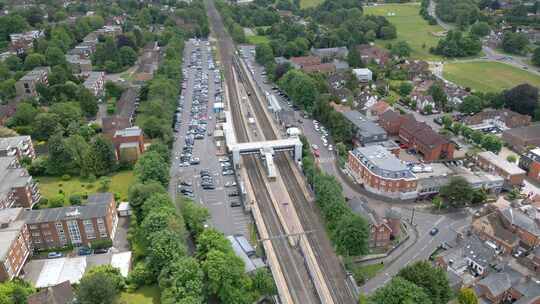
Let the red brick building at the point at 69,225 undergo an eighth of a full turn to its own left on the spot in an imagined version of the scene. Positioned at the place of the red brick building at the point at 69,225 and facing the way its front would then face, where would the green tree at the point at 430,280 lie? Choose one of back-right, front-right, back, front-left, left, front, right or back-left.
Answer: front

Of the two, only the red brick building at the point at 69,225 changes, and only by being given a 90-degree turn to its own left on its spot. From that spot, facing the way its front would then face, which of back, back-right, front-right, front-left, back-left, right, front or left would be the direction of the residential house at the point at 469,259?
front-right

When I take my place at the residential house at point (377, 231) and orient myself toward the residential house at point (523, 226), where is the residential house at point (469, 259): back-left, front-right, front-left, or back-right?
front-right

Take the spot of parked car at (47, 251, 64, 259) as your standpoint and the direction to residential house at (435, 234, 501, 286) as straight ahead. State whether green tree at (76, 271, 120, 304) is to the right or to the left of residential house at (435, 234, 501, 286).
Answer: right

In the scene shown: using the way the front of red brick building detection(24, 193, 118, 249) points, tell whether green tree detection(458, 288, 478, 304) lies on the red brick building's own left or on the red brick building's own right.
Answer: on the red brick building's own left

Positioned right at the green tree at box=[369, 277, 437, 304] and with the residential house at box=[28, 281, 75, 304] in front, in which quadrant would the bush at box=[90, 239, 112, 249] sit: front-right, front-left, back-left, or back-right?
front-right

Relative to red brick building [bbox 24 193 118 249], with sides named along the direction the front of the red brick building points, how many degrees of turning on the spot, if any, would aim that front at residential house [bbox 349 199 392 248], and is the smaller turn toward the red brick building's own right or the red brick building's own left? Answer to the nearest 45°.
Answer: approximately 45° to the red brick building's own left

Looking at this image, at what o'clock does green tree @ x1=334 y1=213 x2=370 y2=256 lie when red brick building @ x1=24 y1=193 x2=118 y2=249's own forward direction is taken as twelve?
The green tree is roughly at 10 o'clock from the red brick building.

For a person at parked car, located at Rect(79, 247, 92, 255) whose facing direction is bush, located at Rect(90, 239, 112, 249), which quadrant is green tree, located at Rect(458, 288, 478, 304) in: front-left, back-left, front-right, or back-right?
front-right

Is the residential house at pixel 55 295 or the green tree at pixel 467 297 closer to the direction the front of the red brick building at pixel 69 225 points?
the residential house

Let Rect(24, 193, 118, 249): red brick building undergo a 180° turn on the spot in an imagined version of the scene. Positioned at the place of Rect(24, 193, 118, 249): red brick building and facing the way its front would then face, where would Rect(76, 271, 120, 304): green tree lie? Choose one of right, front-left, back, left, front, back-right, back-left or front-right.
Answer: back

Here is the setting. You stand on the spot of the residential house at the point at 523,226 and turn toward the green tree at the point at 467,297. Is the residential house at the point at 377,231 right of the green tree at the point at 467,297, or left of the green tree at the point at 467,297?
right

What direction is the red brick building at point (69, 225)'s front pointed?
toward the camera

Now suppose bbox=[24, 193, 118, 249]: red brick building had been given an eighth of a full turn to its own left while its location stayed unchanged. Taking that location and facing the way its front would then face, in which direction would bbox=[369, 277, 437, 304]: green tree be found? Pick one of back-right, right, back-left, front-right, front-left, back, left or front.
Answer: front

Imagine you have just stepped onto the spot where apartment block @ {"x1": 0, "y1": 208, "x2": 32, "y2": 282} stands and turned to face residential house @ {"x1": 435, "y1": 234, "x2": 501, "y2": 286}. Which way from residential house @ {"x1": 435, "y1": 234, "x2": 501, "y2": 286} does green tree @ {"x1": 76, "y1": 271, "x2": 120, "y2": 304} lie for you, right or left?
right

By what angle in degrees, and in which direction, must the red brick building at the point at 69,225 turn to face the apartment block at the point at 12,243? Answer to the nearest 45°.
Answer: approximately 90° to its right
